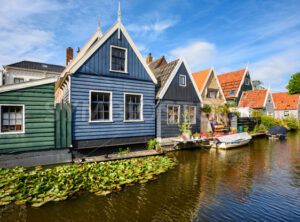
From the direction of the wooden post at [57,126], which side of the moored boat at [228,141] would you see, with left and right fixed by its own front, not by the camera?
back

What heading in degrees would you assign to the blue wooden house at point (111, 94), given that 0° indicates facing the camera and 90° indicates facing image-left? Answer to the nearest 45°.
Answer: approximately 315°

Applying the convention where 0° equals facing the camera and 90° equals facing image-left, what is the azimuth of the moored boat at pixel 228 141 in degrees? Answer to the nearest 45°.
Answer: approximately 225°

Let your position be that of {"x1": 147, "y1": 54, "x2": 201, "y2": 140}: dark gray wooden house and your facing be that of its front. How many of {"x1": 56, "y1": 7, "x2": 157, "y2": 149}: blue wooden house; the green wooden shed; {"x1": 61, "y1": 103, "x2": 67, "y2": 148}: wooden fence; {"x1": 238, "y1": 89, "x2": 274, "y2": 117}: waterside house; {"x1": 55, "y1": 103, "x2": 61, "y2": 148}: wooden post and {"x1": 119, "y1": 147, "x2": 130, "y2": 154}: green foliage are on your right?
5

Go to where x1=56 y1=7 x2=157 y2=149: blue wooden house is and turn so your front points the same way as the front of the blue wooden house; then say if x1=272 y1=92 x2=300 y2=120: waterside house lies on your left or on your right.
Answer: on your left

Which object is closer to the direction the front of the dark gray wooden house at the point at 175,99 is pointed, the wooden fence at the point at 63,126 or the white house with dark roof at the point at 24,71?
the wooden fence

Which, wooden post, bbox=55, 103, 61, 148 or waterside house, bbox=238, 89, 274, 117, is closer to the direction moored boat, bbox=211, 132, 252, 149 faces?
the waterside house
